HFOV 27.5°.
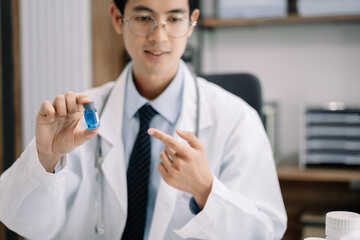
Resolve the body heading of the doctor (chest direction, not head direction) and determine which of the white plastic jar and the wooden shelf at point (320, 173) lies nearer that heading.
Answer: the white plastic jar

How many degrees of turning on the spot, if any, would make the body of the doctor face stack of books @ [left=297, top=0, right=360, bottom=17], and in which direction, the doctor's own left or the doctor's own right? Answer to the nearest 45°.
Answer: approximately 135° to the doctor's own left

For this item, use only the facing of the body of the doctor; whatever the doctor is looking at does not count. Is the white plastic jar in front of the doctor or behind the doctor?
in front

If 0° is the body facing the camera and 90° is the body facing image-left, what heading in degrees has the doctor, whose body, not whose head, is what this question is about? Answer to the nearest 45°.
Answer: approximately 0°

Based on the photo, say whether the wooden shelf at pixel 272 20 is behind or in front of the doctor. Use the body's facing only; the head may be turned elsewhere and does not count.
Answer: behind
